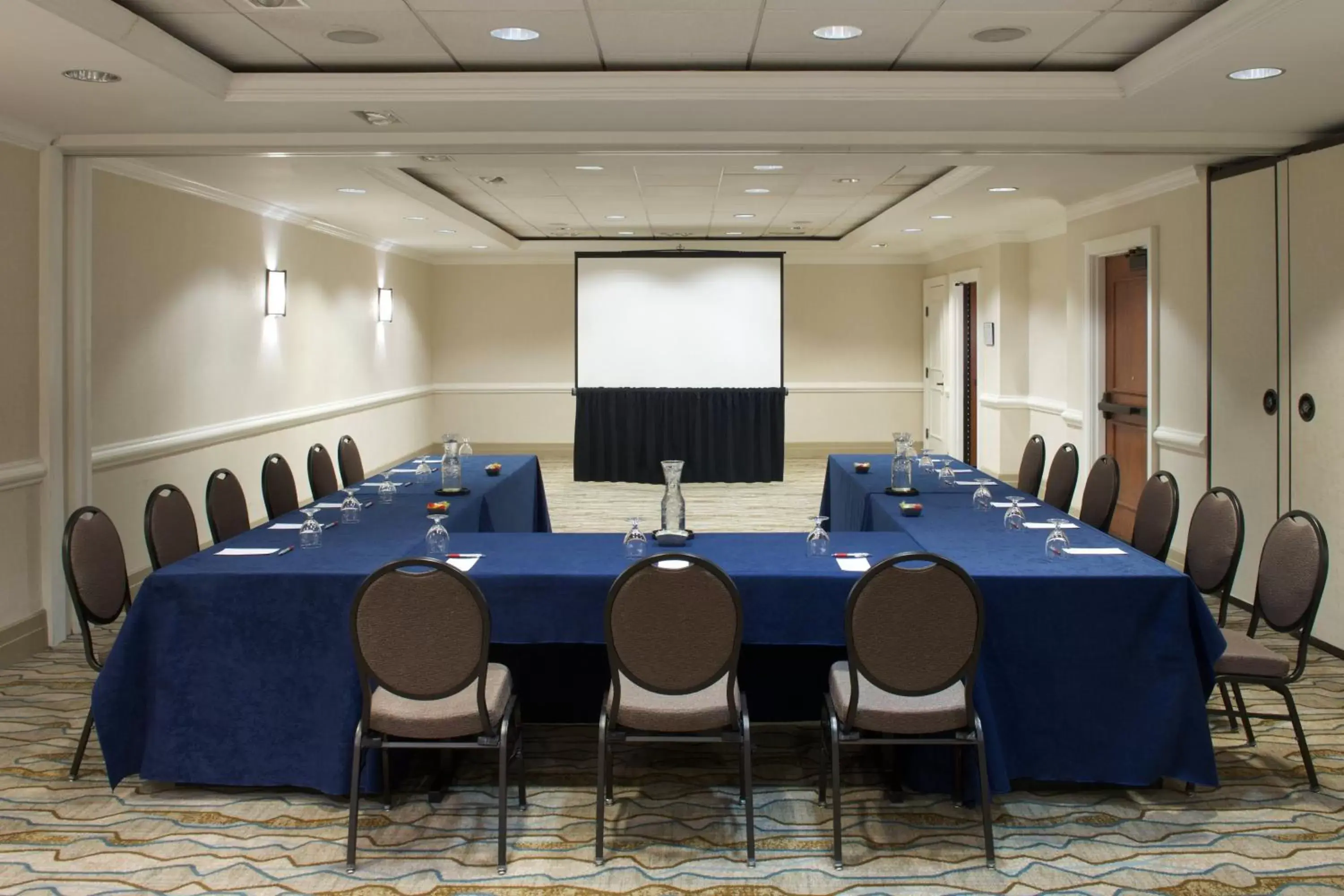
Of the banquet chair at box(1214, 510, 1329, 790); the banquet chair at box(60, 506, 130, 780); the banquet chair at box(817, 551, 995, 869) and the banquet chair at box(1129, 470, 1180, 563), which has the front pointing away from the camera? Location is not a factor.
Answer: the banquet chair at box(817, 551, 995, 869)

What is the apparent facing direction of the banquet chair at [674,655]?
away from the camera

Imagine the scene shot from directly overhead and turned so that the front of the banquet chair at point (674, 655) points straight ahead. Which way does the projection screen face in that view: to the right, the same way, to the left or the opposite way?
the opposite way

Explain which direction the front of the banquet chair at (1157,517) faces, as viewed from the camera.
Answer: facing the viewer and to the left of the viewer

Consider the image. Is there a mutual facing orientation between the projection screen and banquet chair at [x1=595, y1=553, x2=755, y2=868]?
yes

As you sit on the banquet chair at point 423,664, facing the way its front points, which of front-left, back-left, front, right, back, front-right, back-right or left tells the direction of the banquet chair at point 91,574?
front-left

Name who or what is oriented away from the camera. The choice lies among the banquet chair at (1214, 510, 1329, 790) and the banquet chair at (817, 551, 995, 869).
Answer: the banquet chair at (817, 551, 995, 869)

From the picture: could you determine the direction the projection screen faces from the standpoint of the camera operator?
facing the viewer

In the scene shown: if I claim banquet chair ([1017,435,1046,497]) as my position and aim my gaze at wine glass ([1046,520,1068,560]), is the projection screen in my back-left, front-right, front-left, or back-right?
back-right

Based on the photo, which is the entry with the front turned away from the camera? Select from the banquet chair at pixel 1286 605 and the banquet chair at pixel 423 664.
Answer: the banquet chair at pixel 423 664

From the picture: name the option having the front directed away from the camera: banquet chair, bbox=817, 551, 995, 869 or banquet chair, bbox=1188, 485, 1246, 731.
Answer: banquet chair, bbox=817, 551, 995, 869

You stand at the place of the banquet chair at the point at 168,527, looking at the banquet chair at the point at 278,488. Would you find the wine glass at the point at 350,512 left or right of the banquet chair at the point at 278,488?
right

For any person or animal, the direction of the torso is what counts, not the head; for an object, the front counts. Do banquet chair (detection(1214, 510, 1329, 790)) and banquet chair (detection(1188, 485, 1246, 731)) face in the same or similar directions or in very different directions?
same or similar directions

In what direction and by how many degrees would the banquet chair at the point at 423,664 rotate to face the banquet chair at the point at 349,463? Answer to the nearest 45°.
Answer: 0° — it already faces it

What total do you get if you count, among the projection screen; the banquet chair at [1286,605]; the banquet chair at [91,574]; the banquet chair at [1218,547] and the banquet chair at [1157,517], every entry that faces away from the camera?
0

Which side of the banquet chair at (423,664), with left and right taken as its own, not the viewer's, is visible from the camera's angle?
back
